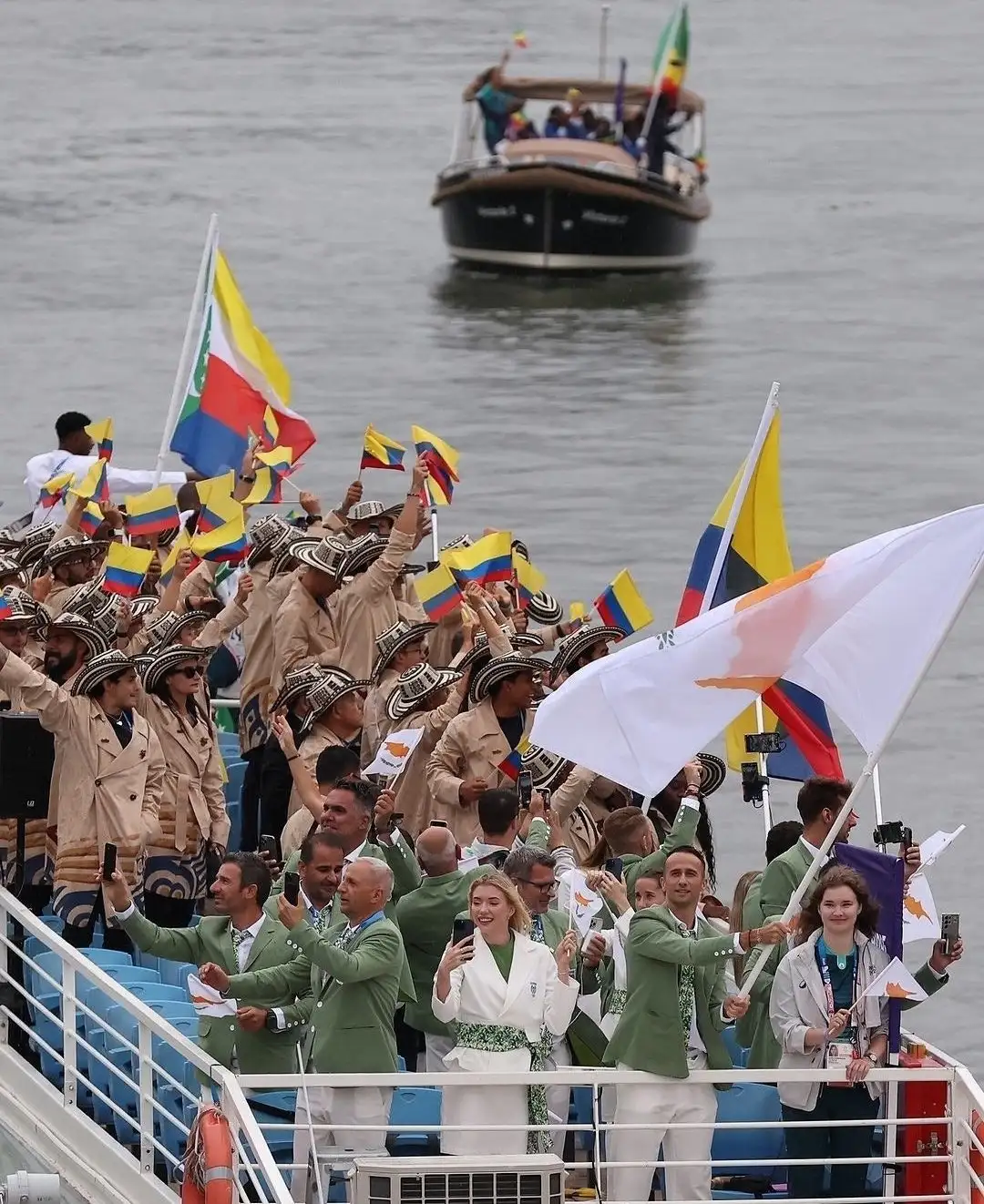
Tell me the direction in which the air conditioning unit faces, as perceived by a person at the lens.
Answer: facing the viewer

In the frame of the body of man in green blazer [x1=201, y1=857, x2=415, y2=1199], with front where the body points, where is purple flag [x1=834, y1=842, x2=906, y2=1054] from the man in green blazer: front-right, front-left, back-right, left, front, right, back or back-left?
back-left

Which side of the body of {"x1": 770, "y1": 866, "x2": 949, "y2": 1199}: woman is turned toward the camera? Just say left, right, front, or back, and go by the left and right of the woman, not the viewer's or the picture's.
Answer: front

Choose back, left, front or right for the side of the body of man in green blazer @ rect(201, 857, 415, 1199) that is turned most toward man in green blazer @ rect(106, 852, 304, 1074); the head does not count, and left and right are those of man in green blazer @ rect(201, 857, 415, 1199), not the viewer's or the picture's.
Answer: right

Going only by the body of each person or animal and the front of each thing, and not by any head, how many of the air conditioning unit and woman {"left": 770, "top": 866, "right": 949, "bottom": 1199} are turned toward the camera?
2

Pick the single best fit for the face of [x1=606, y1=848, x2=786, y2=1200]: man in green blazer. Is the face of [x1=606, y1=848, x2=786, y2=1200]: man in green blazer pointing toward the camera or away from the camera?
toward the camera

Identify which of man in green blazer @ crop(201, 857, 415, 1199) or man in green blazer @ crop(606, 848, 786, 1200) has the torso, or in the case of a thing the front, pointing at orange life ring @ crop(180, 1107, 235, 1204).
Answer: man in green blazer @ crop(201, 857, 415, 1199)

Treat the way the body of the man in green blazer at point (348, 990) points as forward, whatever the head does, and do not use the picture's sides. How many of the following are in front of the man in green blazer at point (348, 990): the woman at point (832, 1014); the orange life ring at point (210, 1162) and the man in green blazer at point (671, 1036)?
1

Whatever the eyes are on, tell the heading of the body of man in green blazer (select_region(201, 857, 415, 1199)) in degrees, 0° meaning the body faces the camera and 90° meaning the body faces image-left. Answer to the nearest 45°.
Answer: approximately 45°

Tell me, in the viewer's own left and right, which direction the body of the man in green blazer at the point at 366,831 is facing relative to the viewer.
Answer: facing the viewer and to the left of the viewer

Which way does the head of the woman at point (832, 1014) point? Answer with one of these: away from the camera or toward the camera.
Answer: toward the camera

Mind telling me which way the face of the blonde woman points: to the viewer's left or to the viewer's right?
to the viewer's left
